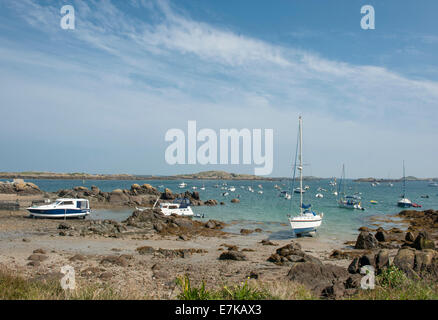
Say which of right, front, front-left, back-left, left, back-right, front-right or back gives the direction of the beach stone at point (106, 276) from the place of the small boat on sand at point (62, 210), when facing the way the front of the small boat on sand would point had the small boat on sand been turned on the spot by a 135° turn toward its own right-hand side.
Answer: back-right

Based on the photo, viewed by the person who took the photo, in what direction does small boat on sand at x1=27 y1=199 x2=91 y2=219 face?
facing to the left of the viewer

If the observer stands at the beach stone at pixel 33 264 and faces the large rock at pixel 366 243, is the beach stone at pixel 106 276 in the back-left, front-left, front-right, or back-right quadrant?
front-right

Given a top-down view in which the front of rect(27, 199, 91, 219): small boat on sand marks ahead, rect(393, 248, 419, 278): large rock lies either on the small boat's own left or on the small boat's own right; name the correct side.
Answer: on the small boat's own left

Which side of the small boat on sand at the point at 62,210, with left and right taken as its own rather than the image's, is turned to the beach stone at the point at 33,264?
left

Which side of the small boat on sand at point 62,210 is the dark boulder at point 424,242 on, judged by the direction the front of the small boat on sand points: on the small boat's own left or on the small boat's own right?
on the small boat's own left

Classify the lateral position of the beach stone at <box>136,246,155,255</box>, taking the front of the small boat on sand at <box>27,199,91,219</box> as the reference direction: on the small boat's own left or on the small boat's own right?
on the small boat's own left

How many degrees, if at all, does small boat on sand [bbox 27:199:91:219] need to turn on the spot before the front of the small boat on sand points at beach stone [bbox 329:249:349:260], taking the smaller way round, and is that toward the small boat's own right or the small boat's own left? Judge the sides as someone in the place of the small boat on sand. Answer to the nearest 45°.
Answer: approximately 135° to the small boat's own left

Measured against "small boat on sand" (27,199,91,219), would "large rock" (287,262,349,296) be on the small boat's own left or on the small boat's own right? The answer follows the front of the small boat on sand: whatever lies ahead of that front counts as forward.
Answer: on the small boat's own left

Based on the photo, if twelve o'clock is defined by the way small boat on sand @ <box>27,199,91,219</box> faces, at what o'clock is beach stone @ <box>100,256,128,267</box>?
The beach stone is roughly at 9 o'clock from the small boat on sand.

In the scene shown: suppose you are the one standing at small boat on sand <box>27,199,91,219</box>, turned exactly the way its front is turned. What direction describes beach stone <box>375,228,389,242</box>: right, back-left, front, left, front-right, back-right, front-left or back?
back-left

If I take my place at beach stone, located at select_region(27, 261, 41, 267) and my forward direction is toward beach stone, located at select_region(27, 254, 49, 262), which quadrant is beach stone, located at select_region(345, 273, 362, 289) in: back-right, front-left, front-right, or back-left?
back-right
